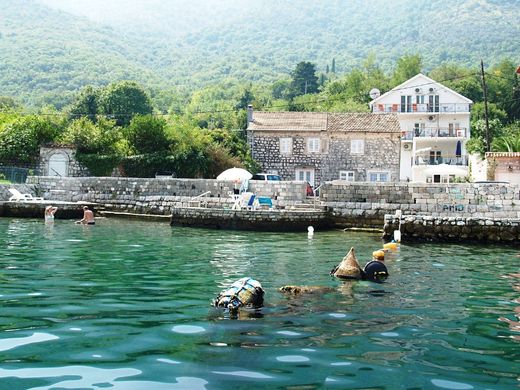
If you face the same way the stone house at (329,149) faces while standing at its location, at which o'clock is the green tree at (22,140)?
The green tree is roughly at 2 o'clock from the stone house.

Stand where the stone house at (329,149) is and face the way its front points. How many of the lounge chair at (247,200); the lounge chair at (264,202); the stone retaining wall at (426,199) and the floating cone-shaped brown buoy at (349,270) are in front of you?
4

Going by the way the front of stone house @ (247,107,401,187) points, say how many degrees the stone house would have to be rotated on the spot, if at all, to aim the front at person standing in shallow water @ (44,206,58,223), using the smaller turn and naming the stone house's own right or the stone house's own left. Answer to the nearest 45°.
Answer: approximately 45° to the stone house's own right

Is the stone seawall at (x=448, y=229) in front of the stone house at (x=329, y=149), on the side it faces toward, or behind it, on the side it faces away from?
in front

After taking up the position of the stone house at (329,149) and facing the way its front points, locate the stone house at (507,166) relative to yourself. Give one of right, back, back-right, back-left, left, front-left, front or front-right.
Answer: front-left

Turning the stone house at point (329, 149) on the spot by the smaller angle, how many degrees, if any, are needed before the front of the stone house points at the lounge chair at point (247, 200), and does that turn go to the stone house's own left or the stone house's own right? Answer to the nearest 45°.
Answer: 0° — it already faces it

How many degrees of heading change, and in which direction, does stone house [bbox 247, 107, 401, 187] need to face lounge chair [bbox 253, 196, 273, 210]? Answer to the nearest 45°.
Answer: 0° — it already faces it

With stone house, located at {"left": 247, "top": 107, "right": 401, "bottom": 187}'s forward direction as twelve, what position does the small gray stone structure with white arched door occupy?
The small gray stone structure with white arched door is roughly at 2 o'clock from the stone house.

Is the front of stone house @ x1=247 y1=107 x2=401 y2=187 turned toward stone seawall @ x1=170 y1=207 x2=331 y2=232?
yes

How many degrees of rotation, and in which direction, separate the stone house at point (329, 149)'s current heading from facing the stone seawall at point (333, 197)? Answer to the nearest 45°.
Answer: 0° — it already faces it

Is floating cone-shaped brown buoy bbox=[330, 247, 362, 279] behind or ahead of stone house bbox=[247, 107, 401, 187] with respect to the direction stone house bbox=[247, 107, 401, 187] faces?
ahead

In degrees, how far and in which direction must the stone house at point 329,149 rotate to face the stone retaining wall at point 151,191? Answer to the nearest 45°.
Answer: approximately 45° to its right

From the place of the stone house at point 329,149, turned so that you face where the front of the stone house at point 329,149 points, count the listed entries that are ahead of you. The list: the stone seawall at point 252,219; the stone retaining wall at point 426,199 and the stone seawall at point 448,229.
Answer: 3

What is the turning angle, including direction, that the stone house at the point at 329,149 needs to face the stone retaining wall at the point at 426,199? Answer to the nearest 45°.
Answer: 0° — it already faces it
